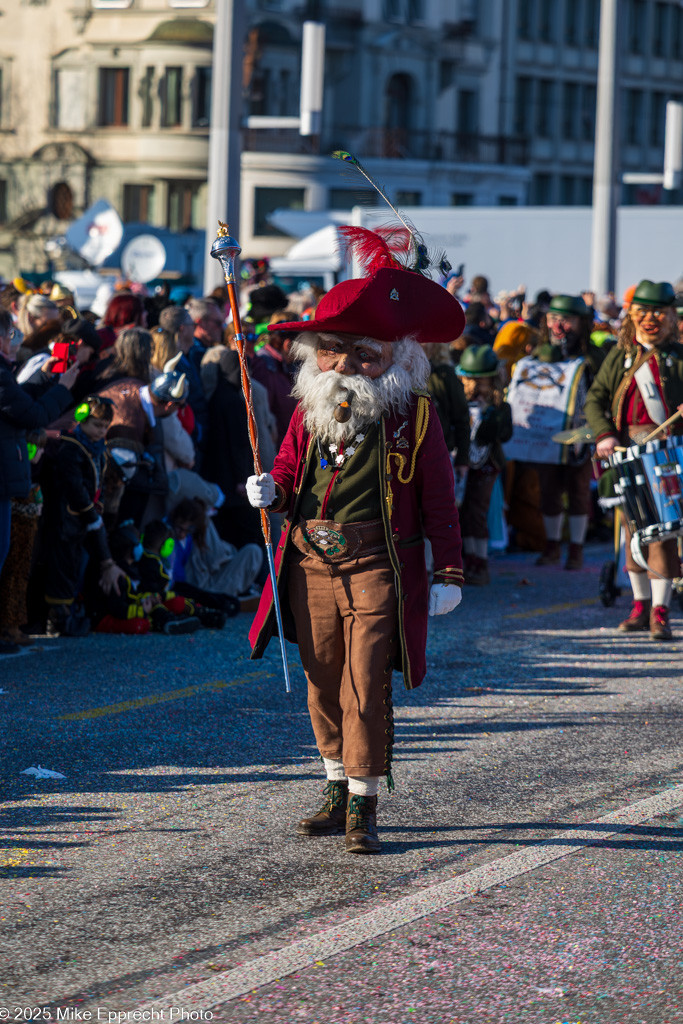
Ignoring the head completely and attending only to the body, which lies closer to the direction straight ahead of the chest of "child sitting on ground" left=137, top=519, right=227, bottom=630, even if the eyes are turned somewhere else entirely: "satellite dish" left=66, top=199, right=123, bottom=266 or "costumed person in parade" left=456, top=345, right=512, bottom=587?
the costumed person in parade

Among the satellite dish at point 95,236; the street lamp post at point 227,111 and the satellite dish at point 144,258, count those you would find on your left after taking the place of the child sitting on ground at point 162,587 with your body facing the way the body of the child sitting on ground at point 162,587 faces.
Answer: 3

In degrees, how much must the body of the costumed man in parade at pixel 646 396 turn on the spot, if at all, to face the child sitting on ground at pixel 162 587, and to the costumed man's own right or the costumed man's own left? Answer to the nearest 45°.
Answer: approximately 90° to the costumed man's own right

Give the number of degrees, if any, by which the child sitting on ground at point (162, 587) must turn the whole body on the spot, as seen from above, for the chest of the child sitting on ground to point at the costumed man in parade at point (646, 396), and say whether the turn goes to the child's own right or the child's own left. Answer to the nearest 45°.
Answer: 0° — they already face them

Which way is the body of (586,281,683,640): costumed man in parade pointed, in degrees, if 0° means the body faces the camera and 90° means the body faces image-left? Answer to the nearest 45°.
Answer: approximately 0°

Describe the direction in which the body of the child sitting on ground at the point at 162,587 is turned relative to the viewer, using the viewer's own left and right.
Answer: facing to the right of the viewer

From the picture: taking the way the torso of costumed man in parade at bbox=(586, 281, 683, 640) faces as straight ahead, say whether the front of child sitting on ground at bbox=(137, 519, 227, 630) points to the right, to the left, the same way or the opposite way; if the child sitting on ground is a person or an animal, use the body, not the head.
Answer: to the left

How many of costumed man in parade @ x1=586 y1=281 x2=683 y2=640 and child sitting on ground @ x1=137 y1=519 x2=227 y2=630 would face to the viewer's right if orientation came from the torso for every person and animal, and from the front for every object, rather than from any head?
1

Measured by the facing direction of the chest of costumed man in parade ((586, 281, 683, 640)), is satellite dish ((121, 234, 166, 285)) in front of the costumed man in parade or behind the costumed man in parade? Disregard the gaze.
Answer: behind

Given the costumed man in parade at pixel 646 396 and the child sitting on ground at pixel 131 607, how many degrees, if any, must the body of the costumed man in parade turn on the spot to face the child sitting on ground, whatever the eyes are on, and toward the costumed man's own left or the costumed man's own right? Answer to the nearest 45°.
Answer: approximately 90° to the costumed man's own right
